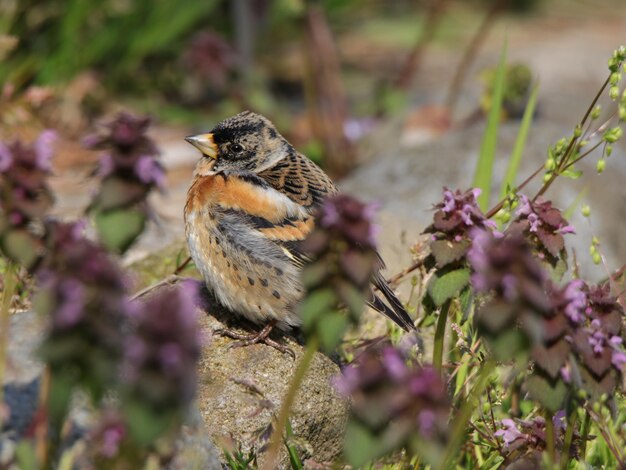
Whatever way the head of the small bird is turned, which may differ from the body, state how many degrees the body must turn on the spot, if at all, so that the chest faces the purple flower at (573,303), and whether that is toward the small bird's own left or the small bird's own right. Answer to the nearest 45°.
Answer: approximately 135° to the small bird's own left

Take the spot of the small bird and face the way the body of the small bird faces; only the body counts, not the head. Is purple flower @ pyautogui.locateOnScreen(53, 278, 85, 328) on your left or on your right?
on your left

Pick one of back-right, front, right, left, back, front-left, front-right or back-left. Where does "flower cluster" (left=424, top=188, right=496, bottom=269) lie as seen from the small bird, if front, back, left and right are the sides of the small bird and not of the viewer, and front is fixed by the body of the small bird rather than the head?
back-left

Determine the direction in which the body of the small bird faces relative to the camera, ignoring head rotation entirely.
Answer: to the viewer's left

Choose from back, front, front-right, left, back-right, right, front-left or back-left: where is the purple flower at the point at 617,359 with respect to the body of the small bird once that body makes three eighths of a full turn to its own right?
right

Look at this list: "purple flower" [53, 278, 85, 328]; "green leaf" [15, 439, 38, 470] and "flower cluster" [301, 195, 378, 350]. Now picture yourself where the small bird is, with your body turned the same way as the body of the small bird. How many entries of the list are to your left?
3

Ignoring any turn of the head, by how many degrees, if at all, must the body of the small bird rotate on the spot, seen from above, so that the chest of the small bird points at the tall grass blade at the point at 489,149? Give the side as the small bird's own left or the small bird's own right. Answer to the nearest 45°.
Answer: approximately 135° to the small bird's own right

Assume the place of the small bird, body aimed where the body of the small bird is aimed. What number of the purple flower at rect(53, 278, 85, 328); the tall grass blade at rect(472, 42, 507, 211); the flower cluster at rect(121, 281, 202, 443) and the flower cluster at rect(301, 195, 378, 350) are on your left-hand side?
3
